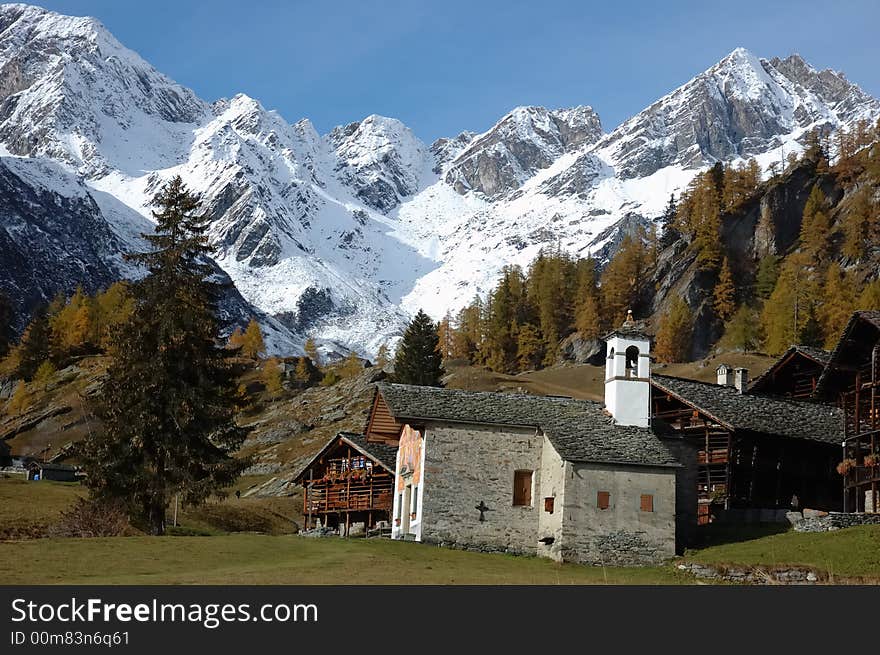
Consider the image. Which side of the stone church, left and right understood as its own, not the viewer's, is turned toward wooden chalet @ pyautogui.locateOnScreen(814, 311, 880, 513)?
back

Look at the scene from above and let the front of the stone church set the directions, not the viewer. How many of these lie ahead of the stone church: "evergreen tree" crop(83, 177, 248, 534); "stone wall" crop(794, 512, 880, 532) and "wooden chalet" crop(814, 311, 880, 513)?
1

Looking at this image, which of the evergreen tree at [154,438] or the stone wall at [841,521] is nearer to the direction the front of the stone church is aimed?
the evergreen tree

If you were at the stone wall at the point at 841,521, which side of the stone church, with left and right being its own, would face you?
back

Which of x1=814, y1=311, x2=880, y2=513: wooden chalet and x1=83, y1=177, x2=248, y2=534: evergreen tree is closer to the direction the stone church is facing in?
the evergreen tree

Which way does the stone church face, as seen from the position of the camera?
facing to the left of the viewer

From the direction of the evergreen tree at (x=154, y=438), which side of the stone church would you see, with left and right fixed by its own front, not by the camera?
front

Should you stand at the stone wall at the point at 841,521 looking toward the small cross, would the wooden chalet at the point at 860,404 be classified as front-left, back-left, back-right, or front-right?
back-right
